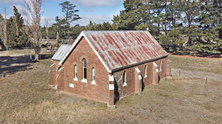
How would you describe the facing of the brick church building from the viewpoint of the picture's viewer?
facing the viewer and to the left of the viewer
